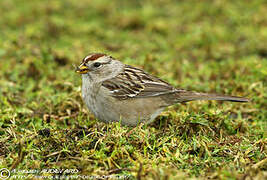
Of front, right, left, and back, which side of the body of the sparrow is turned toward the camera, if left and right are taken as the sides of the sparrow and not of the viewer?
left
